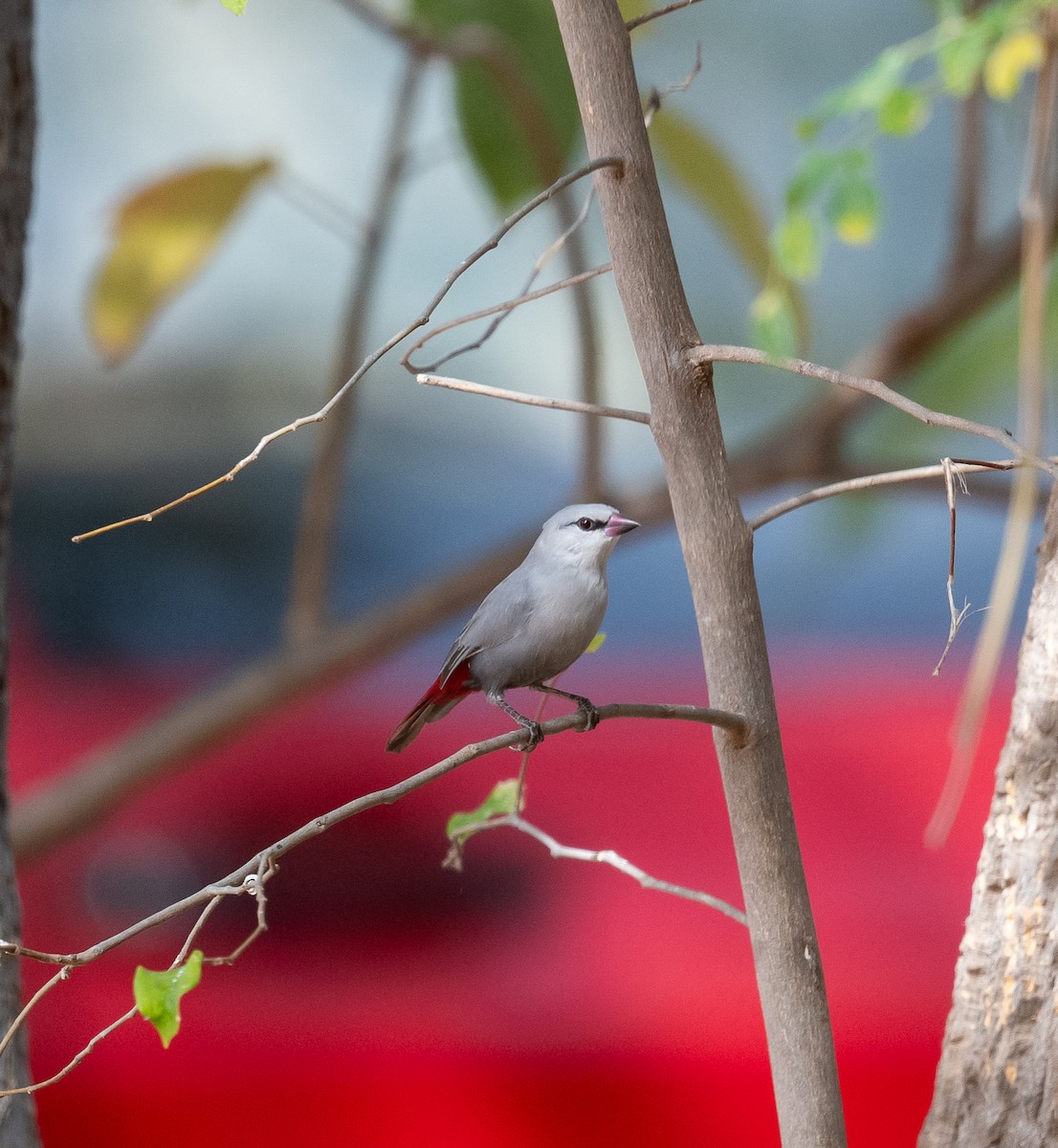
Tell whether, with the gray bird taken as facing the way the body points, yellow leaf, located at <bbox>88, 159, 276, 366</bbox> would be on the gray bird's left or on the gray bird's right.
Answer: on the gray bird's left

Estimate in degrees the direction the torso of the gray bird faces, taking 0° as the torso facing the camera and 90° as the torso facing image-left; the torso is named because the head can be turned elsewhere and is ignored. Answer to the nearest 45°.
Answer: approximately 270°
